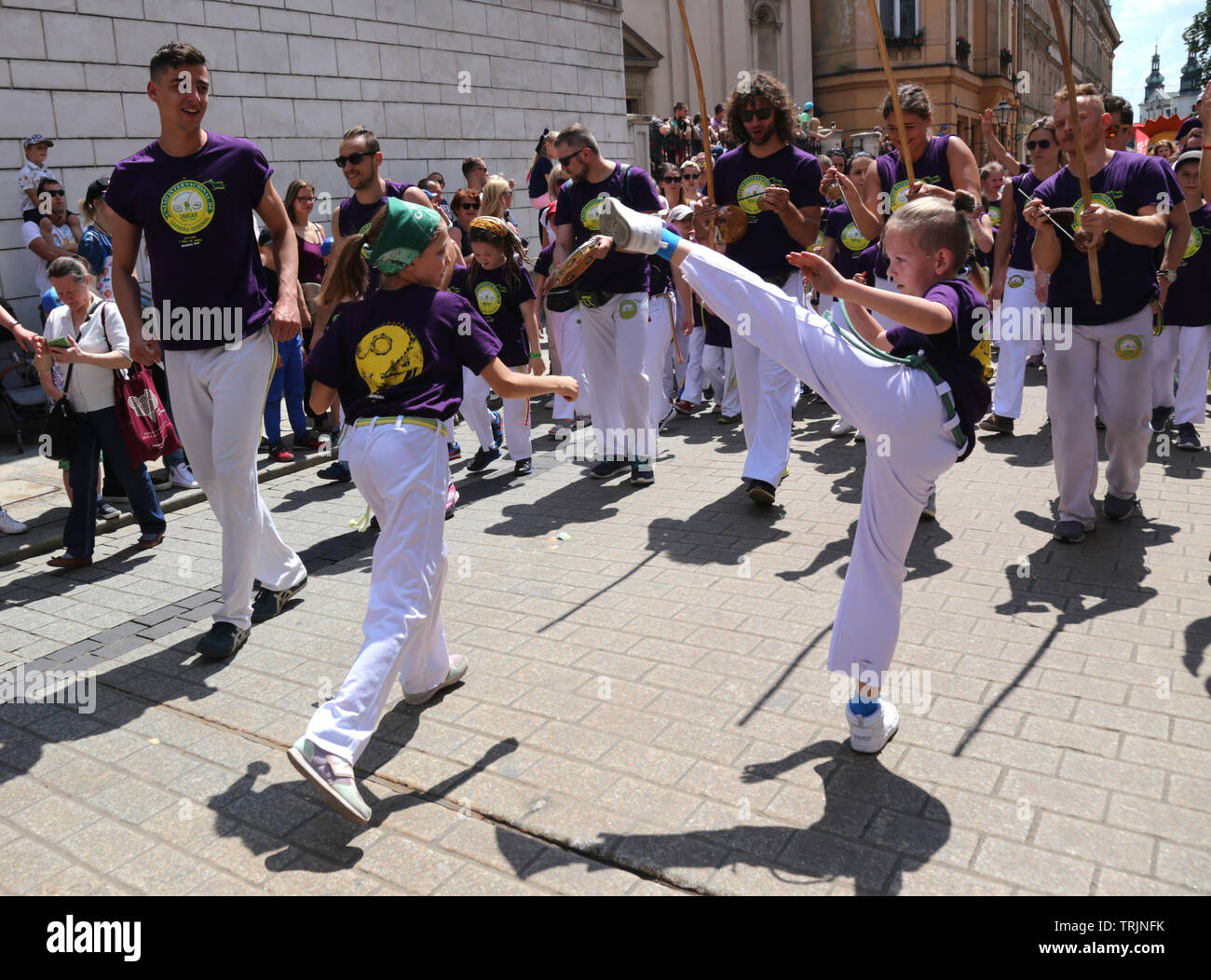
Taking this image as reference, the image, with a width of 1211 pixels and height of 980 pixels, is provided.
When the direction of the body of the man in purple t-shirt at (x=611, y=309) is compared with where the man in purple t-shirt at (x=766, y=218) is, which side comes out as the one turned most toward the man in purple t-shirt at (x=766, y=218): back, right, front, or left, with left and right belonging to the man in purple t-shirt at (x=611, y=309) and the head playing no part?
left

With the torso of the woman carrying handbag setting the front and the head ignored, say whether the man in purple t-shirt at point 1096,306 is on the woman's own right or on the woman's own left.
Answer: on the woman's own left

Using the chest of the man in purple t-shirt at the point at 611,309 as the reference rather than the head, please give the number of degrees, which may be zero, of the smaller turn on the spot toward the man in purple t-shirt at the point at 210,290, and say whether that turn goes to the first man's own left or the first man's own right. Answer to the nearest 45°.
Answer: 0° — they already face them

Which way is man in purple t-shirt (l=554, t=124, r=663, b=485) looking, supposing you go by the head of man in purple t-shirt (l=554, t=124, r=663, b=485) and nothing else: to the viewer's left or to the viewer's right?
to the viewer's left

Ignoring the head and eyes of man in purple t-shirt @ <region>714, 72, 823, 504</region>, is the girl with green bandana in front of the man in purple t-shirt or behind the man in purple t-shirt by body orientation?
in front

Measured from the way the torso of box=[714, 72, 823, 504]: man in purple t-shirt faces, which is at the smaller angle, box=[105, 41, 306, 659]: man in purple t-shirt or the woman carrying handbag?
the man in purple t-shirt

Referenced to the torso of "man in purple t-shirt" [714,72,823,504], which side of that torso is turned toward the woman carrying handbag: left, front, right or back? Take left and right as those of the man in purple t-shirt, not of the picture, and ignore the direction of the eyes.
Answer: right

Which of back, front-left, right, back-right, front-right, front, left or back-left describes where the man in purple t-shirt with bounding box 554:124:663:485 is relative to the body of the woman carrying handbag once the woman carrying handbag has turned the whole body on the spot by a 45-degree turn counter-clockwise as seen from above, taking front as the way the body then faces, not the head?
left

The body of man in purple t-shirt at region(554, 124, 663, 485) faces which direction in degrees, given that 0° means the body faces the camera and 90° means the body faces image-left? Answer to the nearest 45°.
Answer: approximately 45°

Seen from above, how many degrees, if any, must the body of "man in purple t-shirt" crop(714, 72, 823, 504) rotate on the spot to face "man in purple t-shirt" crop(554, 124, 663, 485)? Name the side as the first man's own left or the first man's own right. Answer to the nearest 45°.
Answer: approximately 135° to the first man's own right

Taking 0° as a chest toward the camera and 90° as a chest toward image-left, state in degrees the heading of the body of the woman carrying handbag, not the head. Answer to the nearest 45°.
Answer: approximately 45°

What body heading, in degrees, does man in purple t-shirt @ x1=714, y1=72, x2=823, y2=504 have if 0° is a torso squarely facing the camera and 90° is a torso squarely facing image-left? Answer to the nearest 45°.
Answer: approximately 0°
